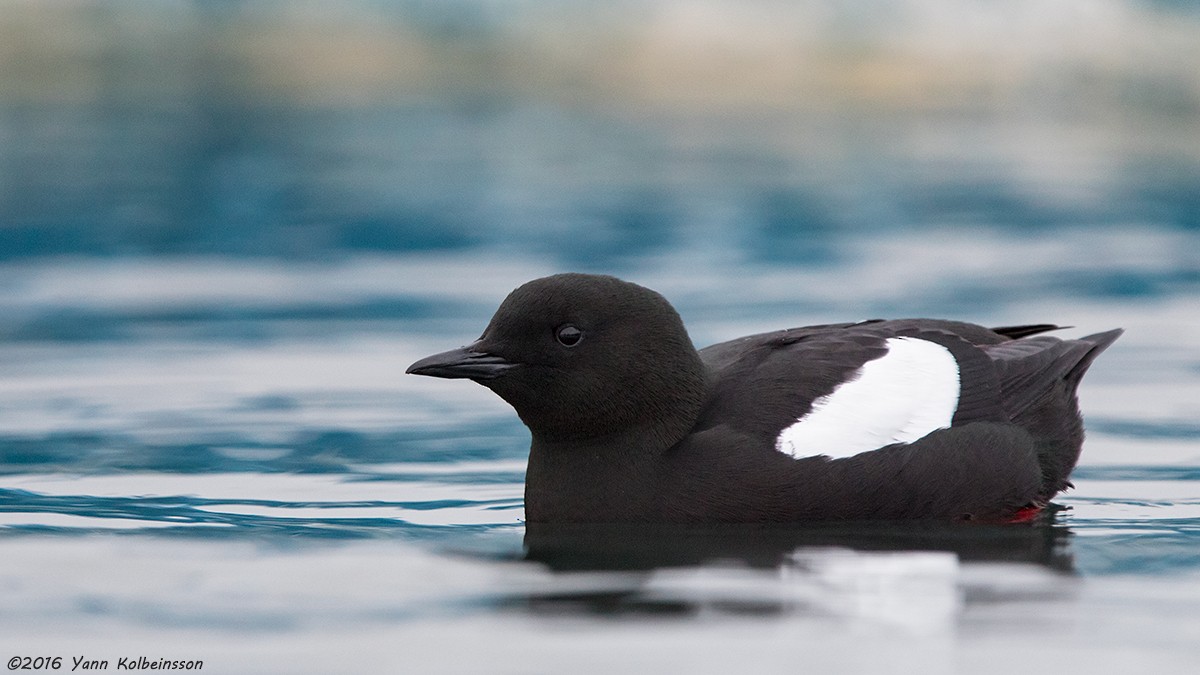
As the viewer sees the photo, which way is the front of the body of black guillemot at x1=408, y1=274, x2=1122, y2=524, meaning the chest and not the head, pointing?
to the viewer's left
